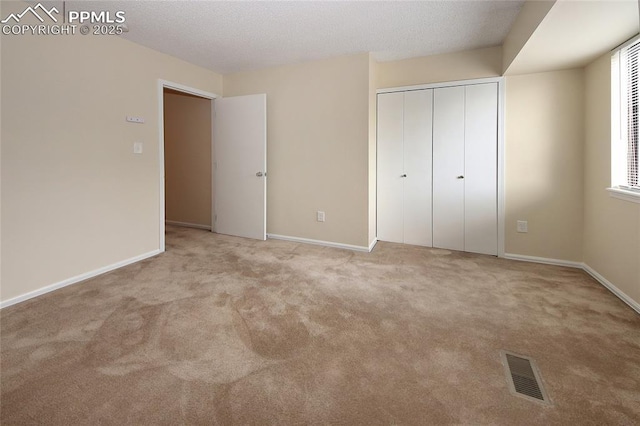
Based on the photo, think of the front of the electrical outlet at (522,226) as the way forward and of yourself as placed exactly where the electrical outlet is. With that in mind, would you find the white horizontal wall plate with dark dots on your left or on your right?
on your right

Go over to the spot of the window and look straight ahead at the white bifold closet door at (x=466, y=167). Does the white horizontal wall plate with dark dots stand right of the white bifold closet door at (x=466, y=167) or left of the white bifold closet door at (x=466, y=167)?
left

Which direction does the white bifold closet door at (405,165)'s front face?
toward the camera

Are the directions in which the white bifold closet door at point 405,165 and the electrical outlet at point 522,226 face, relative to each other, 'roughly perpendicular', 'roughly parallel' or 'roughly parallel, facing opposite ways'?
roughly parallel

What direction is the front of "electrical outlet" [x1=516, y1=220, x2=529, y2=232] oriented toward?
toward the camera

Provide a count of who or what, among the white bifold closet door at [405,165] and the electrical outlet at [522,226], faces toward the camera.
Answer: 2
